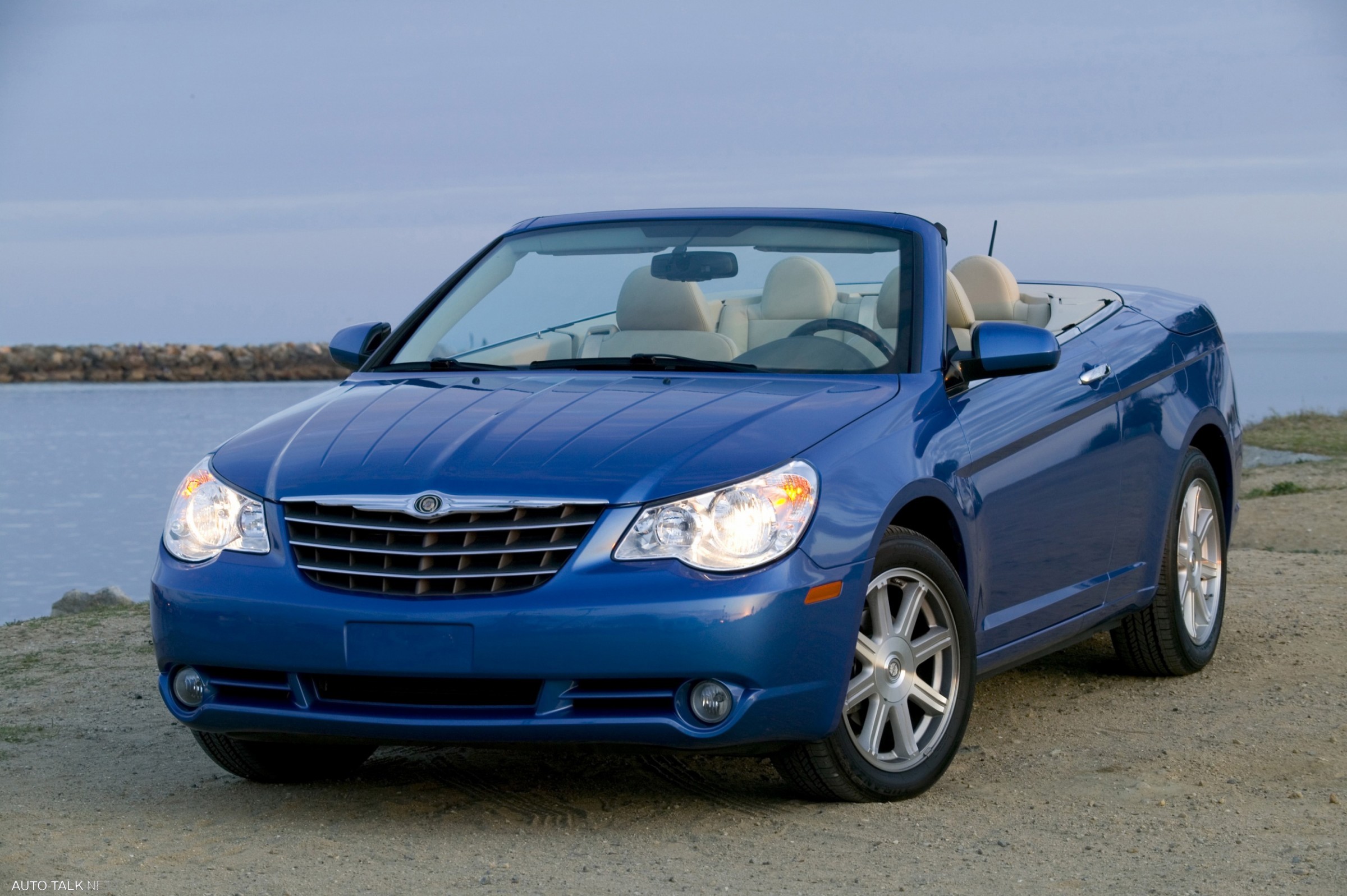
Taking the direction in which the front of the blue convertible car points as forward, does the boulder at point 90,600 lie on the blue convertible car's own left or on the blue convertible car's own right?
on the blue convertible car's own right

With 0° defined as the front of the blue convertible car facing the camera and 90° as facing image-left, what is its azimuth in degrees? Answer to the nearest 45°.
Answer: approximately 45°
